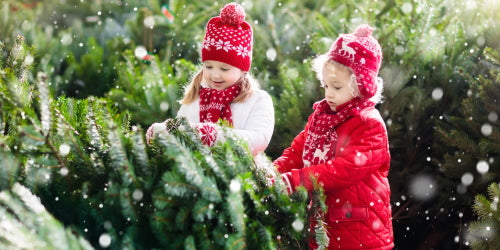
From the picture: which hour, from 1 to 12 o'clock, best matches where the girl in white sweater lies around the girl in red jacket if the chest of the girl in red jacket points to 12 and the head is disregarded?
The girl in white sweater is roughly at 2 o'clock from the girl in red jacket.

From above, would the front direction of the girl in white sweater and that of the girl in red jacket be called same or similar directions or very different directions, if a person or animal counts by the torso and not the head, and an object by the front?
same or similar directions

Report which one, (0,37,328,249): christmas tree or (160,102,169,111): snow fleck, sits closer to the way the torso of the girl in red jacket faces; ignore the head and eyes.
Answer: the christmas tree

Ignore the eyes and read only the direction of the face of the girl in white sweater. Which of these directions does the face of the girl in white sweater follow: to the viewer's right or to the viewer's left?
to the viewer's left

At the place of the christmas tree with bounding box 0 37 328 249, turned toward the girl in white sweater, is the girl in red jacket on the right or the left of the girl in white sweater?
right

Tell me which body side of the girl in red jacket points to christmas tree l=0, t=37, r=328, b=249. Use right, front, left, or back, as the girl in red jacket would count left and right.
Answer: front

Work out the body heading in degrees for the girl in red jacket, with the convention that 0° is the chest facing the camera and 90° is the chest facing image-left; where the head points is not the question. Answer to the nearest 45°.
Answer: approximately 45°

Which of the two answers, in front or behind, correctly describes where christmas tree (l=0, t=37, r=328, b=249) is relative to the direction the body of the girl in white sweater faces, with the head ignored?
in front

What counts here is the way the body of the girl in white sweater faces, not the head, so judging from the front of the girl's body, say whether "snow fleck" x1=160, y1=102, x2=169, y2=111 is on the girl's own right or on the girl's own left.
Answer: on the girl's own right

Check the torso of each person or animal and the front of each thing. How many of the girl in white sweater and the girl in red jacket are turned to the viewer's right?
0

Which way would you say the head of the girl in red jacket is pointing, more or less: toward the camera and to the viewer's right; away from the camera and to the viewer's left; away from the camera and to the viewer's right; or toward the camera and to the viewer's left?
toward the camera and to the viewer's left

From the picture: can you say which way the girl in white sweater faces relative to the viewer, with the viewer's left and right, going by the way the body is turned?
facing the viewer and to the left of the viewer

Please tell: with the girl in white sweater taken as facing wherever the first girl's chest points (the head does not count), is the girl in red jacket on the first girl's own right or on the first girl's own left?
on the first girl's own left

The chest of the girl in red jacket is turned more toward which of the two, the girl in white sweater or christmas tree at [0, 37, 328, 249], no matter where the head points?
the christmas tree
